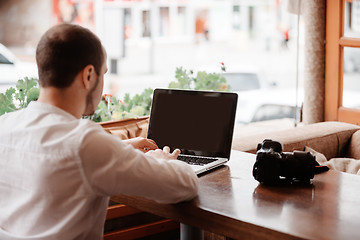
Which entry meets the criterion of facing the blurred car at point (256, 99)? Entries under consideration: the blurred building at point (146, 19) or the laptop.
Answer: the blurred building

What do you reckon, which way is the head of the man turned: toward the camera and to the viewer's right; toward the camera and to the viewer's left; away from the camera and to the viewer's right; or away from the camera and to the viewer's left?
away from the camera and to the viewer's right

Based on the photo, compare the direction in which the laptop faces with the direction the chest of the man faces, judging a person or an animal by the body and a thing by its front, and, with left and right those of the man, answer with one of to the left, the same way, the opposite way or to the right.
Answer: the opposite way

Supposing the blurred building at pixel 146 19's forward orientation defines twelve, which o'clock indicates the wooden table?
The wooden table is roughly at 12 o'clock from the blurred building.

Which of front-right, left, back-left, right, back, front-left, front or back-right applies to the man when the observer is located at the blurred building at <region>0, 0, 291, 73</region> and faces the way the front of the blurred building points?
front

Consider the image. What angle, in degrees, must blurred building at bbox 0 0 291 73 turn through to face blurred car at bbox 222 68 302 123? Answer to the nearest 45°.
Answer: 0° — it already faces it

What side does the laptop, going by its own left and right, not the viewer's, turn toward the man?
front

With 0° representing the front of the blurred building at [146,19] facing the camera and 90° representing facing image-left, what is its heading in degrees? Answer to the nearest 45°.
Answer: approximately 0°

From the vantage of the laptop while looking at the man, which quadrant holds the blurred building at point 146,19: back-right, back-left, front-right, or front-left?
back-right

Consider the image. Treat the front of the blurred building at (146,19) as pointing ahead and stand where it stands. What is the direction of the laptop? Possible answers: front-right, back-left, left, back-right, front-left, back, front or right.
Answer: front

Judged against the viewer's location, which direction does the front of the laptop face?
facing the viewer and to the left of the viewer

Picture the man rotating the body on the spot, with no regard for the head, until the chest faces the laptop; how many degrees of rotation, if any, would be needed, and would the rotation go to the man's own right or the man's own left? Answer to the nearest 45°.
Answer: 0° — they already face it

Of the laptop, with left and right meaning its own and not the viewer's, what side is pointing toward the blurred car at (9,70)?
right

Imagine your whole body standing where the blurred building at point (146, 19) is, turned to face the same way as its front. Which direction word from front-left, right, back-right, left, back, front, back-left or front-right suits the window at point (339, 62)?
front

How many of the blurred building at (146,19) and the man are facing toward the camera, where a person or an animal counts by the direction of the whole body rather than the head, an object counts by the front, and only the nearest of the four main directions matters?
1

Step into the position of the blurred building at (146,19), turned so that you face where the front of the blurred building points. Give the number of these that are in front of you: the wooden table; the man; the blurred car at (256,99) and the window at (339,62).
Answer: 4
